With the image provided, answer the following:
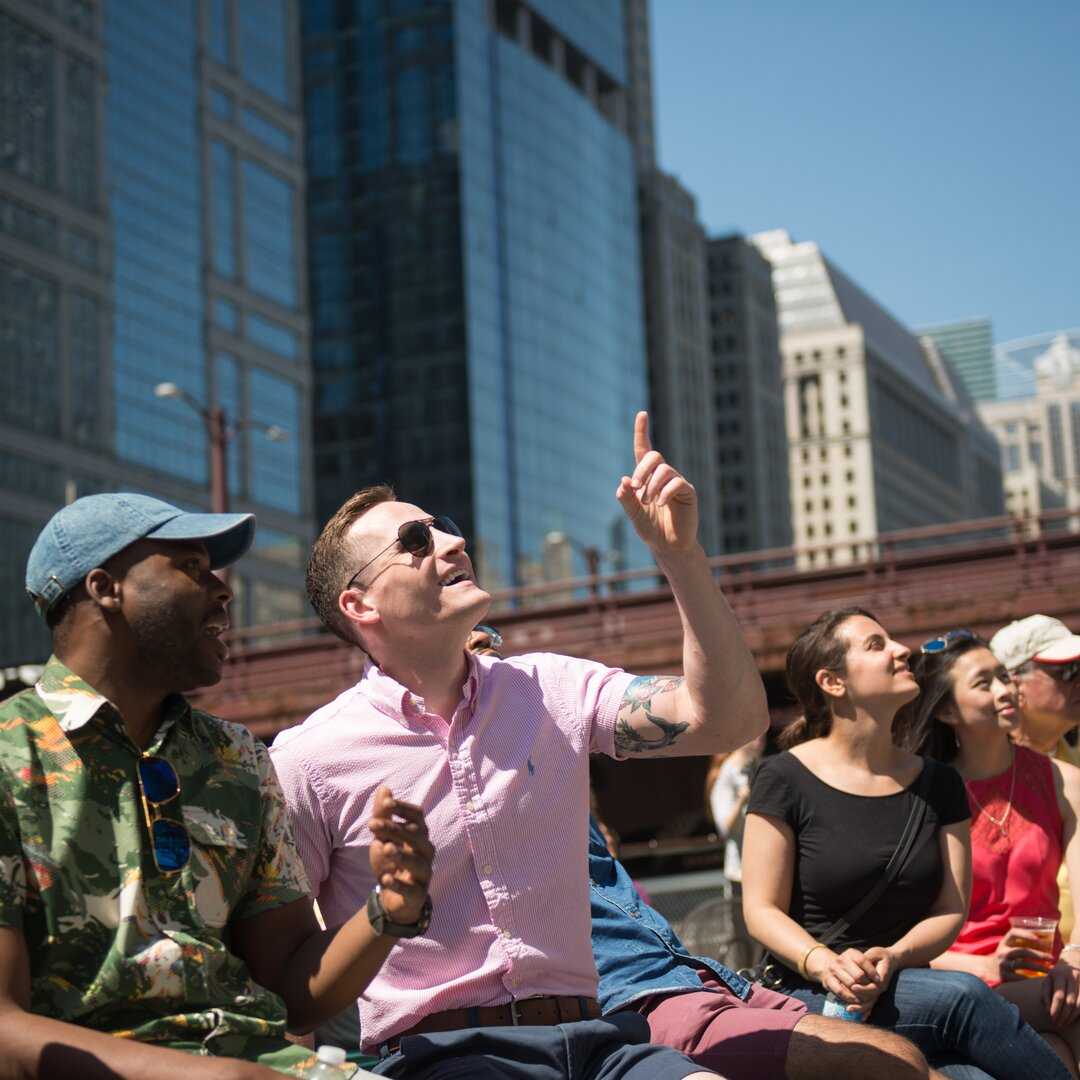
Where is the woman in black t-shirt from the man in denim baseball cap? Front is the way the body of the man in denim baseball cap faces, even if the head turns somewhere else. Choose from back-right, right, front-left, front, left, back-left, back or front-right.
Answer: left

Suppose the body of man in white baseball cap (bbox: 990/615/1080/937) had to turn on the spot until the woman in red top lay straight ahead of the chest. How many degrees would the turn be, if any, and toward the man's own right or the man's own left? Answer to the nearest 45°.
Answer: approximately 45° to the man's own right

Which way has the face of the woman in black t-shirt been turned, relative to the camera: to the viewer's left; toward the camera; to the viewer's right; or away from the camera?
to the viewer's right

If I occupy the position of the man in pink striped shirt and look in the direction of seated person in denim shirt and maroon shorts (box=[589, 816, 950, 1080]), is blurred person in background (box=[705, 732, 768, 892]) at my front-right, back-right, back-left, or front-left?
front-left

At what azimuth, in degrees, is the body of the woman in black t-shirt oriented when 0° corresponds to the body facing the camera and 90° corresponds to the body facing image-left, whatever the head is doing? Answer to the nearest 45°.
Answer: approximately 315°

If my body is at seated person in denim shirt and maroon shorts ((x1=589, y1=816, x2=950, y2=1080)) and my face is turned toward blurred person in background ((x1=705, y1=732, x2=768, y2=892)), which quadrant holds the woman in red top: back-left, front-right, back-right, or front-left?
front-right

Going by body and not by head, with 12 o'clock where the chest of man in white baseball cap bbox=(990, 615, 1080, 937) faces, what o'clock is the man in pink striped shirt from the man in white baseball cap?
The man in pink striped shirt is roughly at 2 o'clock from the man in white baseball cap.

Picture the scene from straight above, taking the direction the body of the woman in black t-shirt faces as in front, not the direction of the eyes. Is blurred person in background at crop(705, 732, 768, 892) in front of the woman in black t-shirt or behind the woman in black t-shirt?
behind

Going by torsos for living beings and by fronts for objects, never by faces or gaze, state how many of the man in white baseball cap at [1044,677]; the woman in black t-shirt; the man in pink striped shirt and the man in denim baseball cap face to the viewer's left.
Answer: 0

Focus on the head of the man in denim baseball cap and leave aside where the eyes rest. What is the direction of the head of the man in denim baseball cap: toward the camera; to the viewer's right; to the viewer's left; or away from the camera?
to the viewer's right

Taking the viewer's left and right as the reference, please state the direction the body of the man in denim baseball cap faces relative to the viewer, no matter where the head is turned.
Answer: facing the viewer and to the right of the viewer

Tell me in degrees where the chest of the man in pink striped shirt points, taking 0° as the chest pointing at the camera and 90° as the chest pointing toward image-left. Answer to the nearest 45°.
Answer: approximately 315°

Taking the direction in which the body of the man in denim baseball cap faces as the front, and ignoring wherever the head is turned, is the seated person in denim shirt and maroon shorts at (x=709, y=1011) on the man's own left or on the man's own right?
on the man's own left

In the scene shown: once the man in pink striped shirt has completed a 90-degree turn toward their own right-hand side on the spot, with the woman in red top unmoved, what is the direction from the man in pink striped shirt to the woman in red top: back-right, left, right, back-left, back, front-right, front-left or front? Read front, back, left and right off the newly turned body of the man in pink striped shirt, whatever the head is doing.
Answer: back
